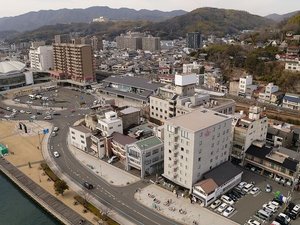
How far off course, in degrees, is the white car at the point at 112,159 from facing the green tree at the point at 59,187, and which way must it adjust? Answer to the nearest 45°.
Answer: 0° — it already faces it

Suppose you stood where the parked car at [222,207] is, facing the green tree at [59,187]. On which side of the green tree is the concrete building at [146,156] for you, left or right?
right

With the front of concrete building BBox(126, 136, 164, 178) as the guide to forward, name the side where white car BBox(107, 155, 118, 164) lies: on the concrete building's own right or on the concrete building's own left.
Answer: on the concrete building's own right

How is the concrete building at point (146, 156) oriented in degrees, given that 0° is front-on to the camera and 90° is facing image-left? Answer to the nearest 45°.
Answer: approximately 45°

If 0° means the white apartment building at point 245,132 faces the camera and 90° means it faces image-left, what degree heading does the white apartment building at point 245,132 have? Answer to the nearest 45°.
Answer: approximately 45°

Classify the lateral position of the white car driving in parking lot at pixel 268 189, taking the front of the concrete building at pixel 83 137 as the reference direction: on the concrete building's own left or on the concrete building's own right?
on the concrete building's own left

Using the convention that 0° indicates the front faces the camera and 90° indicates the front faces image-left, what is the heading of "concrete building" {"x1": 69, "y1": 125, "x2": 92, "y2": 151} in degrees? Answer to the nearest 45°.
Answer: approximately 45°

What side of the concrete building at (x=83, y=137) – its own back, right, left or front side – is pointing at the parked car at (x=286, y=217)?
left

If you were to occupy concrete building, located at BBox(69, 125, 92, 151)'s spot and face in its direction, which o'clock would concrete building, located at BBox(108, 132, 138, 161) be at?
concrete building, located at BBox(108, 132, 138, 161) is roughly at 9 o'clock from concrete building, located at BBox(69, 125, 92, 151).

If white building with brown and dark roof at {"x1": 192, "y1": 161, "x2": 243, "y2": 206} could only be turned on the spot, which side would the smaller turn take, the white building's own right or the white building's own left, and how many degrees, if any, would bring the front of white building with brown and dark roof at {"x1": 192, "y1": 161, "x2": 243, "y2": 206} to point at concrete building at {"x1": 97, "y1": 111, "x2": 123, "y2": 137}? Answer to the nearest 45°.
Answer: approximately 90° to the white building's own right

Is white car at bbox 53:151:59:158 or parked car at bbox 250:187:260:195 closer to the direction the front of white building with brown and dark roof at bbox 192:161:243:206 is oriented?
the white car
